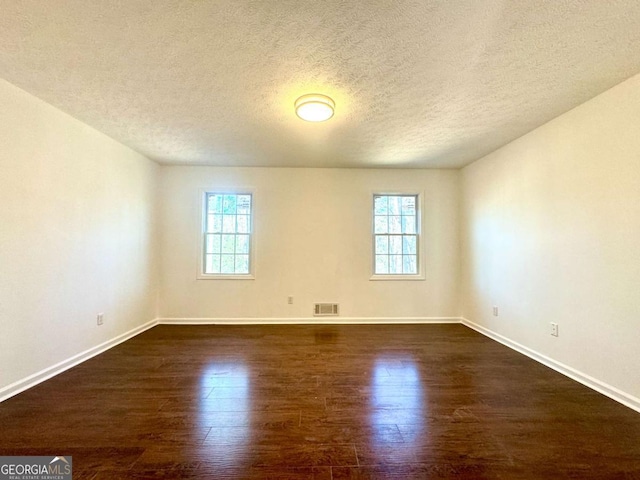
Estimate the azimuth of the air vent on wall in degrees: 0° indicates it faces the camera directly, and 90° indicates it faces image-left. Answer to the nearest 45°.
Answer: approximately 0°

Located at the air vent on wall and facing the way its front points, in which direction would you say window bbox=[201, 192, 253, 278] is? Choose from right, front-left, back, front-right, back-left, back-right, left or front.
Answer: right
